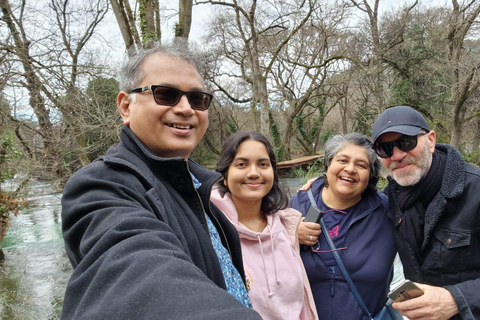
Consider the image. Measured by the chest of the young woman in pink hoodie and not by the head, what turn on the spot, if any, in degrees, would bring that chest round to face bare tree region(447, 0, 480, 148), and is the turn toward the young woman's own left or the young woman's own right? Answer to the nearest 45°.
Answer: approximately 135° to the young woman's own left

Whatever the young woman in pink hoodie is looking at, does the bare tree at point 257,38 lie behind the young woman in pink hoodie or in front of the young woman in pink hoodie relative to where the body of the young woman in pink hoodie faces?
behind

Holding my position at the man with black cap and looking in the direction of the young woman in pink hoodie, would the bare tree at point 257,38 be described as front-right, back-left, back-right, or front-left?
front-right

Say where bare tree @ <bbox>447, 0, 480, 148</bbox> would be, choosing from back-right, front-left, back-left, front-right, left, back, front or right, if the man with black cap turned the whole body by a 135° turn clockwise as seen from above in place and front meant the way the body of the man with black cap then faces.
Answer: front

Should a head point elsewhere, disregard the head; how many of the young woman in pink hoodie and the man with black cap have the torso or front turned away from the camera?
0

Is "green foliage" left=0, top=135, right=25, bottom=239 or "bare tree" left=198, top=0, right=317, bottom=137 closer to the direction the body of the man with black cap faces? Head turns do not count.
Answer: the green foliage

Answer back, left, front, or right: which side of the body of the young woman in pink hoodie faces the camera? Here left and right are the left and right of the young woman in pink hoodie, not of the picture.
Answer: front

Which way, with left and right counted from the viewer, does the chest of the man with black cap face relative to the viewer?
facing the viewer and to the left of the viewer
